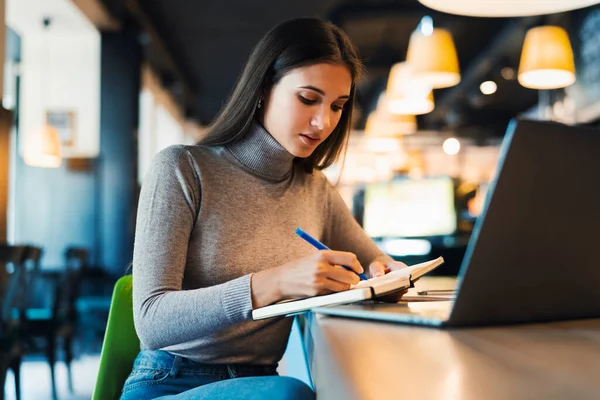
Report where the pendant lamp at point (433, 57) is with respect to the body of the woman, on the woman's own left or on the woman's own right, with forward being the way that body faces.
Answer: on the woman's own left

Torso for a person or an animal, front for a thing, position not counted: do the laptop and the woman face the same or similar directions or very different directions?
very different directions

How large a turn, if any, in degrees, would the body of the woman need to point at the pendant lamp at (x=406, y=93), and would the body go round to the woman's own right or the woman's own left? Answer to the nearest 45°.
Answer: approximately 135° to the woman's own left

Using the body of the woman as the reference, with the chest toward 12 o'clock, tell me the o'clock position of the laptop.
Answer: The laptop is roughly at 12 o'clock from the woman.

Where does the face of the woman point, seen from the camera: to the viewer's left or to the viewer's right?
to the viewer's right

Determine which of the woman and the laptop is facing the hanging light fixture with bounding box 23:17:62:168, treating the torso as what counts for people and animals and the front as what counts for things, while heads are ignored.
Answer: the laptop

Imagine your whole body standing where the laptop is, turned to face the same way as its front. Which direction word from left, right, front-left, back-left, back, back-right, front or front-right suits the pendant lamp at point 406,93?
front-right

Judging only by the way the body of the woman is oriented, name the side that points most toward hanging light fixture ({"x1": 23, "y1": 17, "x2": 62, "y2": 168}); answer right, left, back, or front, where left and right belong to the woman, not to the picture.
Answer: back

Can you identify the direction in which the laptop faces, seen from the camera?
facing away from the viewer and to the left of the viewer

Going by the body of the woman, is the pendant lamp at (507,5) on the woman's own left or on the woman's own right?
on the woman's own left

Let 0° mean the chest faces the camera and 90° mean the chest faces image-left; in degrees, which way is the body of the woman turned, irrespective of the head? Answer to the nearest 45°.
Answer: approximately 315°

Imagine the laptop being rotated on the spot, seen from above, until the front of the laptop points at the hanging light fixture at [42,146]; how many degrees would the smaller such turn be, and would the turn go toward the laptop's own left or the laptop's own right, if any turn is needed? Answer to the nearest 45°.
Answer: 0° — it already faces it

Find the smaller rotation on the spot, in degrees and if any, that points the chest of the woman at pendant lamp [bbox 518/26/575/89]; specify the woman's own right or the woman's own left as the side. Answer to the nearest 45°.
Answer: approximately 90° to the woman's own left
